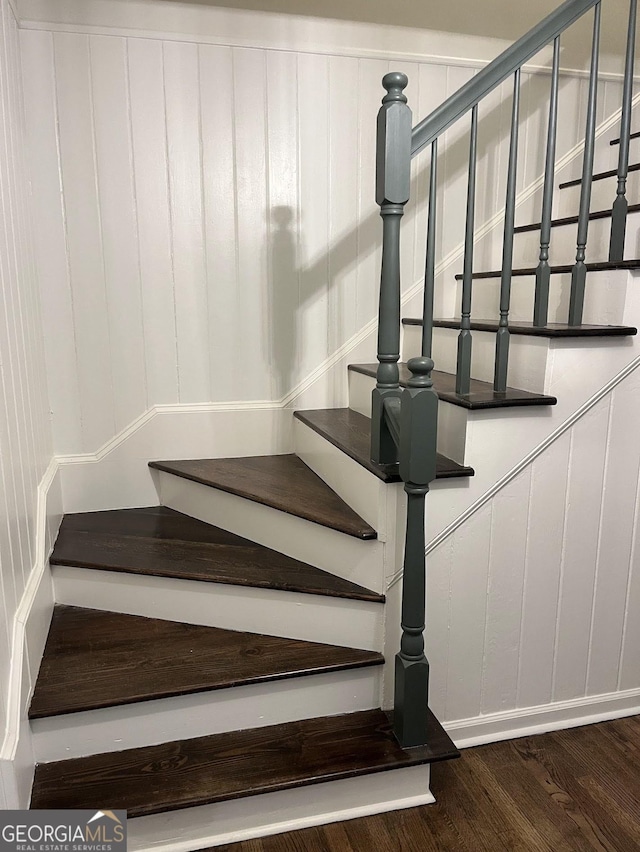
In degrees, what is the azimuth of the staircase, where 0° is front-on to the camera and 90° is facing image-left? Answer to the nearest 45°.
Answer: approximately 0°
